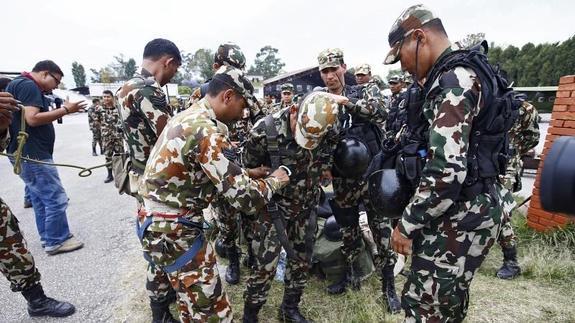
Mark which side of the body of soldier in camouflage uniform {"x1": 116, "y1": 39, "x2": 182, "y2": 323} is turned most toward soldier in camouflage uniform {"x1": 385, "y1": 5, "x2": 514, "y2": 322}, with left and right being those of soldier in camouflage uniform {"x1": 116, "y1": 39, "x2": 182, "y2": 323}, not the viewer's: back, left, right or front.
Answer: right

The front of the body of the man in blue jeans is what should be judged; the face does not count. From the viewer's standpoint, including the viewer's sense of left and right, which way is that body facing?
facing to the right of the viewer

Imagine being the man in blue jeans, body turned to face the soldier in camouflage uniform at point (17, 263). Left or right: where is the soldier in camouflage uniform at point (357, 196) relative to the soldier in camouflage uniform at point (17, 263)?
left

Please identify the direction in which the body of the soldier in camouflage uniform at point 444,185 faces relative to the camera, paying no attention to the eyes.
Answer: to the viewer's left
